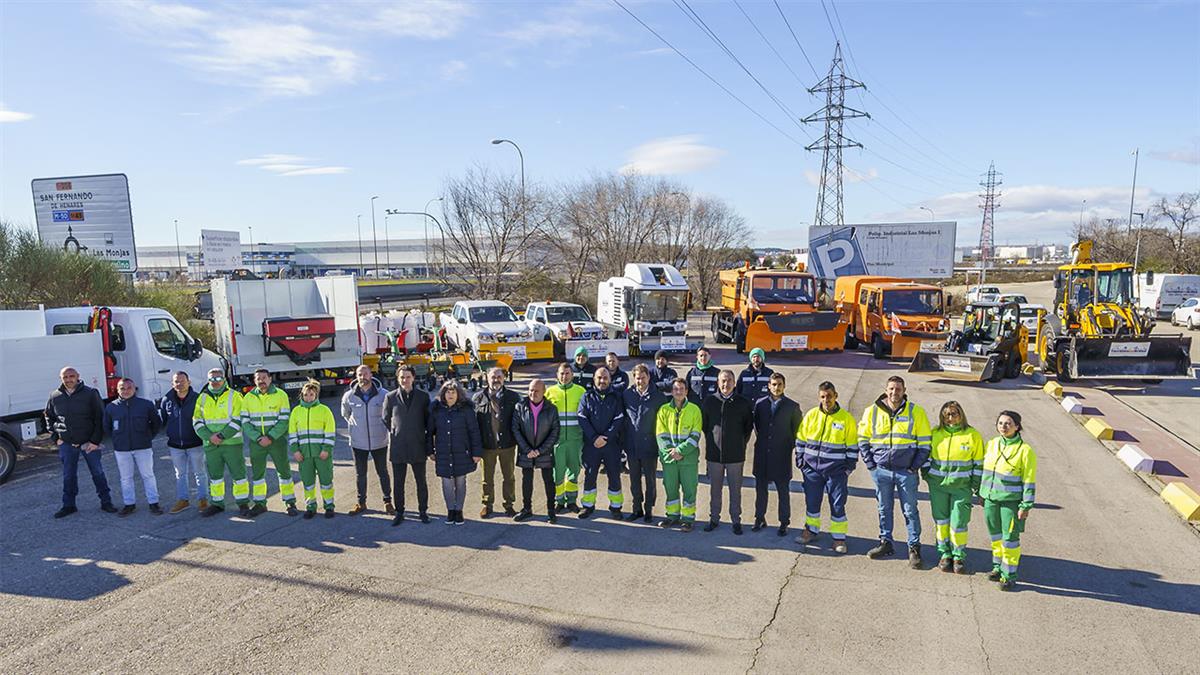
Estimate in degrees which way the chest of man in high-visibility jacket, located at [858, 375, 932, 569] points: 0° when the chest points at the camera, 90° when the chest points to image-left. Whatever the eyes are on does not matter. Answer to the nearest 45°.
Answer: approximately 0°

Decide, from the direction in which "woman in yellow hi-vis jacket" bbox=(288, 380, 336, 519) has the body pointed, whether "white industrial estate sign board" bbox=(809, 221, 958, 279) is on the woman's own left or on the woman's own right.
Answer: on the woman's own left

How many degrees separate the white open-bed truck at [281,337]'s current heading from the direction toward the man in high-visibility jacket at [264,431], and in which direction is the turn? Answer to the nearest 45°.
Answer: approximately 180°

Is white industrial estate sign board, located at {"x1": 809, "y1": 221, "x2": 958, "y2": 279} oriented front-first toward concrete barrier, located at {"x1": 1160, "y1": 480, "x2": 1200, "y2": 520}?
yes

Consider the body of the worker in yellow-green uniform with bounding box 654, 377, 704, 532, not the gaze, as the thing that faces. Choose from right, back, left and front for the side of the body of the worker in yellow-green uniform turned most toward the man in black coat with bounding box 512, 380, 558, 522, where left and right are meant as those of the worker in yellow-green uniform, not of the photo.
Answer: right

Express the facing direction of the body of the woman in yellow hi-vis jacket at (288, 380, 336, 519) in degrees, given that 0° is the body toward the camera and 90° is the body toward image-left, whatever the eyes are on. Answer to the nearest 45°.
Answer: approximately 0°
